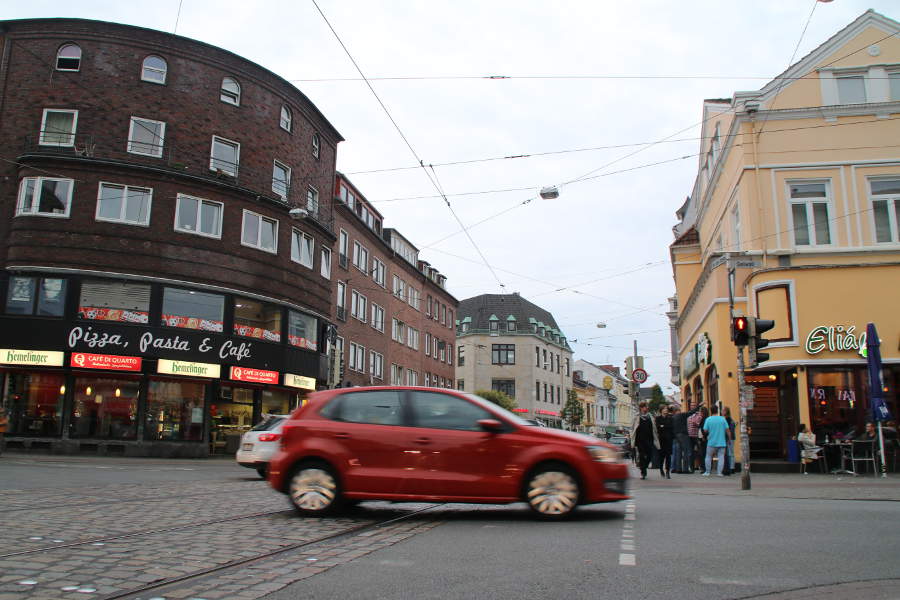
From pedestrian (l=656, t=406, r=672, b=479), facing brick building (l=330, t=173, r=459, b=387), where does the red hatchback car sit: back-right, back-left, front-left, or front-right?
back-left

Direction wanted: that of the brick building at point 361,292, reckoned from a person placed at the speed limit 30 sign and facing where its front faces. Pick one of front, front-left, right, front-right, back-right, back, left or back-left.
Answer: back-right

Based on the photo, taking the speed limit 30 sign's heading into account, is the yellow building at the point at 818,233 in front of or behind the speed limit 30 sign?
in front

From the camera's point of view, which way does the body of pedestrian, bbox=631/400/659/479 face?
toward the camera

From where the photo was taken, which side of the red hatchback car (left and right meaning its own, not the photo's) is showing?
right

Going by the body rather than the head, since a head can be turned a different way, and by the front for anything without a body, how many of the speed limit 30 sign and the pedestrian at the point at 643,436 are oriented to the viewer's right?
0

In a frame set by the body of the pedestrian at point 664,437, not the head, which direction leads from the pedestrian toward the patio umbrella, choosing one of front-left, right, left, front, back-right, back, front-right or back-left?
left

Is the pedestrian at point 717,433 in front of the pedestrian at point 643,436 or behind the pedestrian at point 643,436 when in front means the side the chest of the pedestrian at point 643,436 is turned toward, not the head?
behind

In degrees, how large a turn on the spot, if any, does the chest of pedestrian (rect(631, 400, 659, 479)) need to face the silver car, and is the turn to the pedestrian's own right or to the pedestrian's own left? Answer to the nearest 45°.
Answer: approximately 90° to the pedestrian's own right

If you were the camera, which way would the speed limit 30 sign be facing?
facing the viewer
